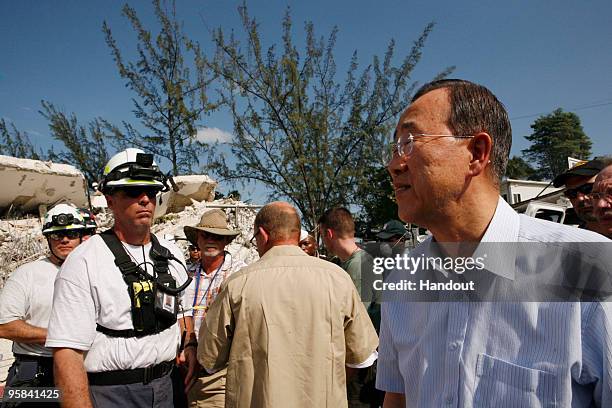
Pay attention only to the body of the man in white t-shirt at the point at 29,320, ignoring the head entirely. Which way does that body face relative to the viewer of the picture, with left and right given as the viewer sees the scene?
facing the viewer and to the right of the viewer

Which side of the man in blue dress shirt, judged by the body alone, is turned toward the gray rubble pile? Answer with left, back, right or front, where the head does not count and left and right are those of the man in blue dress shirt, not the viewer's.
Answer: right

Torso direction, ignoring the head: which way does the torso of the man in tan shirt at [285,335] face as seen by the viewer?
away from the camera

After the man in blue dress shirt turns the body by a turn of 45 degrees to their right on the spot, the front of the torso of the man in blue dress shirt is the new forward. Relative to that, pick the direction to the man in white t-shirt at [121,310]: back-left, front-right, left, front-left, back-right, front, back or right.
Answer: front

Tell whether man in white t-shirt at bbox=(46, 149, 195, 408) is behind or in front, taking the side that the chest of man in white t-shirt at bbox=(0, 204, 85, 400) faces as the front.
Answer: in front

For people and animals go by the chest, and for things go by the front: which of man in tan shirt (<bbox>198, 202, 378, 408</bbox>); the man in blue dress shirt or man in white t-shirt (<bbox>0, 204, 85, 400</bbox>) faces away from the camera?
the man in tan shirt

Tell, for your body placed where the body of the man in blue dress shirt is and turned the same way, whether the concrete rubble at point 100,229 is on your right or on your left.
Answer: on your right

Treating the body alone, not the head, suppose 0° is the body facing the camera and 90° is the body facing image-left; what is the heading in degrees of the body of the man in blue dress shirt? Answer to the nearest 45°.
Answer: approximately 45°

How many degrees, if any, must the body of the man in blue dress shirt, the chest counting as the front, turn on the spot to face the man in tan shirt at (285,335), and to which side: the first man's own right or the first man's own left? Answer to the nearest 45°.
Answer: approximately 90° to the first man's own right

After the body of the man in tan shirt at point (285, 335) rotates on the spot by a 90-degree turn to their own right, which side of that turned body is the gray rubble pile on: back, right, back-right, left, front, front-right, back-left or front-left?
back-left

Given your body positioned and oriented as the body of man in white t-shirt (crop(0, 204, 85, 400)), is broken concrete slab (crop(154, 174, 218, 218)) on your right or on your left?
on your left

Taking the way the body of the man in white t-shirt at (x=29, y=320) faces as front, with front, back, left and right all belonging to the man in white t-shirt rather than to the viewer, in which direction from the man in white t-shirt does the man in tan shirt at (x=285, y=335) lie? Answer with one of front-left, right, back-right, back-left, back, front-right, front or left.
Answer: front

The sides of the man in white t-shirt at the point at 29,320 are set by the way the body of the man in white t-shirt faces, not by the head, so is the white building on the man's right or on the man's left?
on the man's left
